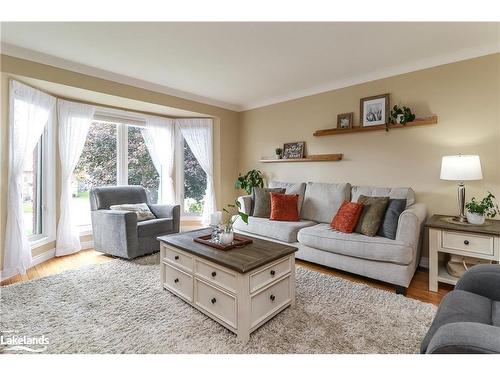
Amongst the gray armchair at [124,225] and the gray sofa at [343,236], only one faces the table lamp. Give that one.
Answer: the gray armchair

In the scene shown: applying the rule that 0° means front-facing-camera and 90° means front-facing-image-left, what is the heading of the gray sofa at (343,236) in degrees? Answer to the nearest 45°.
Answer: approximately 45°

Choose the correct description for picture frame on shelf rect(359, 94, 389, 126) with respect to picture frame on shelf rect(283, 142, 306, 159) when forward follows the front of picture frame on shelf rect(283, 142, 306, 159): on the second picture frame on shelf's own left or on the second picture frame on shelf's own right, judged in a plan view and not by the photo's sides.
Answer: on the second picture frame on shelf's own left

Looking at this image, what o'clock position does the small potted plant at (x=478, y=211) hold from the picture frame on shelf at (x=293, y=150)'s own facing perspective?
The small potted plant is roughly at 9 o'clock from the picture frame on shelf.

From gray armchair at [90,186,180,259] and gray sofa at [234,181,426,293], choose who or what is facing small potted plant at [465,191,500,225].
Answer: the gray armchair

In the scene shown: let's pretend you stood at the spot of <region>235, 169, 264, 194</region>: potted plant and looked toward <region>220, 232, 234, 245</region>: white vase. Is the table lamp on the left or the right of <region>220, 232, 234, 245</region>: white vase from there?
left

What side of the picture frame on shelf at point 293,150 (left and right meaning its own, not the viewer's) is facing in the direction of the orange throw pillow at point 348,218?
left

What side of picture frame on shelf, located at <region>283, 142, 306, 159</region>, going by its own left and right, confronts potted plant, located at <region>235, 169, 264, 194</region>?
right

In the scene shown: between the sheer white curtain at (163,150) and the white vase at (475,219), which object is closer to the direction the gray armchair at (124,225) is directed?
the white vase

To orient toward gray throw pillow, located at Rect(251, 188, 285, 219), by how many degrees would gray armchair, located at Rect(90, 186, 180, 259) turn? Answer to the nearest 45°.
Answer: approximately 45° to its left
